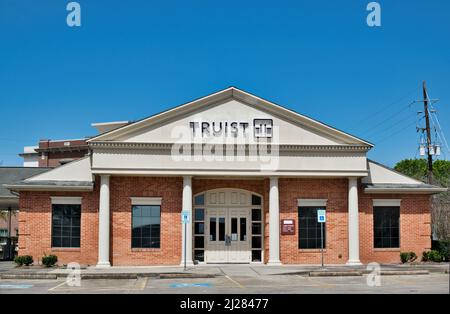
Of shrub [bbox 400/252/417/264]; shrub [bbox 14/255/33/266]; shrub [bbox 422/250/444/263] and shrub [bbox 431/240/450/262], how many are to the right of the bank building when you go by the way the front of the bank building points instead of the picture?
1

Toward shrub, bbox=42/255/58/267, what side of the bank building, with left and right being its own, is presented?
right

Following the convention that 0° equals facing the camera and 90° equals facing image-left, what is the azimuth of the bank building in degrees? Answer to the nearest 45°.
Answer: approximately 0°

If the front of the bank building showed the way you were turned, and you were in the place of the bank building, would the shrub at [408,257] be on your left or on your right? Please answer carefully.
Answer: on your left

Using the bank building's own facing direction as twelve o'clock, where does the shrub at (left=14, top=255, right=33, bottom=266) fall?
The shrub is roughly at 3 o'clock from the bank building.

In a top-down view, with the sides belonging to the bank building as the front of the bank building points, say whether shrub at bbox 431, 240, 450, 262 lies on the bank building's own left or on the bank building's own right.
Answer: on the bank building's own left

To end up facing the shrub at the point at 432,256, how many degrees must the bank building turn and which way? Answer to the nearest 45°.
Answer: approximately 90° to its left

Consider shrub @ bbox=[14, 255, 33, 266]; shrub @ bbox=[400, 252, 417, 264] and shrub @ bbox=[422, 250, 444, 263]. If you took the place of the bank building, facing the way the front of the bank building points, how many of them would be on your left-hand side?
2
